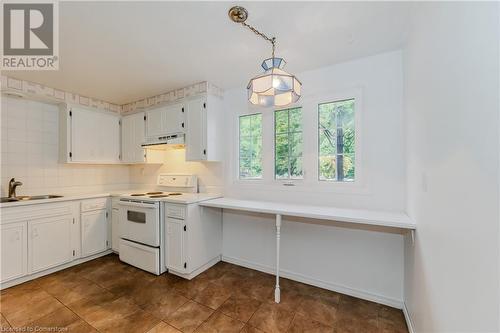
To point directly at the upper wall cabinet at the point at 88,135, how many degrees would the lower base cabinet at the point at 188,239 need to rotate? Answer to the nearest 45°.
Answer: approximately 90° to its right

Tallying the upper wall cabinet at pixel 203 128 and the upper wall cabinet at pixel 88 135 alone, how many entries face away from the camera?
0

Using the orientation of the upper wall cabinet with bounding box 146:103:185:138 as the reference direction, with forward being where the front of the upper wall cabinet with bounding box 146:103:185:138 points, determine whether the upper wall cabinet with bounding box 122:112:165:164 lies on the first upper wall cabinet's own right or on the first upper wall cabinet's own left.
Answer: on the first upper wall cabinet's own right

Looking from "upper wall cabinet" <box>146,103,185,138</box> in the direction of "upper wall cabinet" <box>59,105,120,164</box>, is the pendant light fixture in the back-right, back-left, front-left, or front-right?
back-left

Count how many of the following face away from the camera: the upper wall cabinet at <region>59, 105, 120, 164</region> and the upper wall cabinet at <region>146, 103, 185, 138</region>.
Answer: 0

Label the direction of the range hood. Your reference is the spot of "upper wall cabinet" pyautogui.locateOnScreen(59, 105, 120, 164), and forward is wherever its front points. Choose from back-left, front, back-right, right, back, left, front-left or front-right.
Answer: front

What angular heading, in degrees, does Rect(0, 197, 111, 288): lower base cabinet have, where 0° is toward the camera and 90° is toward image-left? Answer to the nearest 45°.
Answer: approximately 315°

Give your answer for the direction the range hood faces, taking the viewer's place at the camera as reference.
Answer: facing the viewer and to the left of the viewer

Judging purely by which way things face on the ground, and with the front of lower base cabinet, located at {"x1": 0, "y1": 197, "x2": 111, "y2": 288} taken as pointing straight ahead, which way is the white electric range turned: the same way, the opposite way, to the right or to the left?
to the right

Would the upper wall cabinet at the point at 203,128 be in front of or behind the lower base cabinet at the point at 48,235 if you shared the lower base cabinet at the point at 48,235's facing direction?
in front

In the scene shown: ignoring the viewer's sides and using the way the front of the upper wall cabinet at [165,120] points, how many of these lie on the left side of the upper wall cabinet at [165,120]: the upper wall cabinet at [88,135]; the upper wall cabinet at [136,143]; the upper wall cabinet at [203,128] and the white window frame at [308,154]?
2

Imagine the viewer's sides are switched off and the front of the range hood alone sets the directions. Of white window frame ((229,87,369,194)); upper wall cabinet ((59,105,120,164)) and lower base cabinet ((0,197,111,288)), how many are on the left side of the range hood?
1

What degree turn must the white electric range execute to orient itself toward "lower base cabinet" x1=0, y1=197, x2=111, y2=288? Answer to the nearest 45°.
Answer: approximately 45° to its right

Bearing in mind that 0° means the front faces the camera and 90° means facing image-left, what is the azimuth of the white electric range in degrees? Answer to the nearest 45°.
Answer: approximately 45°

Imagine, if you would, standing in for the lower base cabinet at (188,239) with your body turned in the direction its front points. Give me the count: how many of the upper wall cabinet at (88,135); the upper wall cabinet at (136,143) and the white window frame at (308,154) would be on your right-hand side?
2
